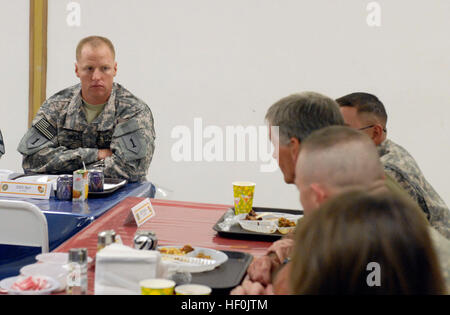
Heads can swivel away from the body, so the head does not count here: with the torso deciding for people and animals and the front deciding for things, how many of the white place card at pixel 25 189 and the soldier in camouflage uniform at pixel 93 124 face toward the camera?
2

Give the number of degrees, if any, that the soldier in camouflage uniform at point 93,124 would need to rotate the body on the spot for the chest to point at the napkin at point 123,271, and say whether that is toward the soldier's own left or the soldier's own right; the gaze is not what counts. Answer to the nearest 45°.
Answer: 0° — they already face it

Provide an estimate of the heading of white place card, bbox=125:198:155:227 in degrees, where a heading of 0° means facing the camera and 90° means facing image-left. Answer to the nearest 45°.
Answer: approximately 315°

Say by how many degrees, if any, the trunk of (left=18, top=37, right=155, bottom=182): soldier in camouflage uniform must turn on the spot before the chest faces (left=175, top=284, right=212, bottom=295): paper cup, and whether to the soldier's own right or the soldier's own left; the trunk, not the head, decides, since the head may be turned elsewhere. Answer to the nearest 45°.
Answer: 0° — they already face it

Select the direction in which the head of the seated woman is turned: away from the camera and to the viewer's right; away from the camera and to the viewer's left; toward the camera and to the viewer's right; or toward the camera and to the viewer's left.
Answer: away from the camera and to the viewer's left

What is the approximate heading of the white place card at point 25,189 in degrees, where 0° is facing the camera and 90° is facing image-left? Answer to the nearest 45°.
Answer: approximately 0°

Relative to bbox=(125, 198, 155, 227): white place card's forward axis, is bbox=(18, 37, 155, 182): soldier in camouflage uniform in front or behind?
behind

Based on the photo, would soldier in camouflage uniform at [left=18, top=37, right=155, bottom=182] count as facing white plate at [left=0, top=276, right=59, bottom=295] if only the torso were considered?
yes
